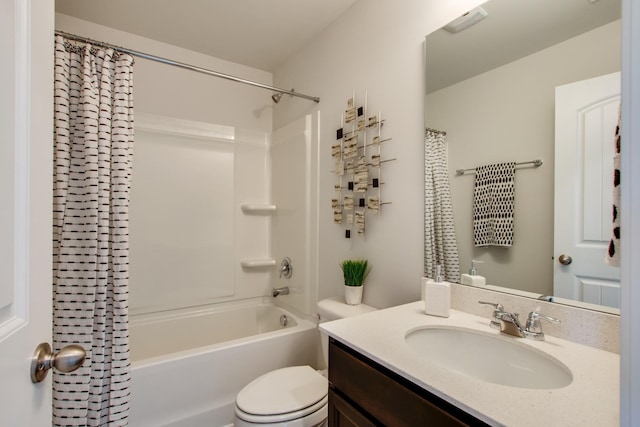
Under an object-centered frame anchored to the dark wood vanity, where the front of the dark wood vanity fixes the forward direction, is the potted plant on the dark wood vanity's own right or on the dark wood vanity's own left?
on the dark wood vanity's own right

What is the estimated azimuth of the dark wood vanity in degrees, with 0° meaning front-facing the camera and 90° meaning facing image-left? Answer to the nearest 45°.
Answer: approximately 45°

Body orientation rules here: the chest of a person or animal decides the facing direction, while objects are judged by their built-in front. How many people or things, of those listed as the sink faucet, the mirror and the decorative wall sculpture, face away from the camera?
0

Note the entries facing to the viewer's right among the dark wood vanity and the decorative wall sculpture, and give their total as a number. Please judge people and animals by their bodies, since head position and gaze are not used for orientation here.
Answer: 0

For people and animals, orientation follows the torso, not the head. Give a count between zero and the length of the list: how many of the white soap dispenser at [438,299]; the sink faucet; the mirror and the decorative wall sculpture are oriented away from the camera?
0

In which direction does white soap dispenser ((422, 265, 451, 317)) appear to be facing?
toward the camera

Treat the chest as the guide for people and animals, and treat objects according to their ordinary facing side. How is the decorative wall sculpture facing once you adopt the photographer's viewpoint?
facing the viewer and to the left of the viewer

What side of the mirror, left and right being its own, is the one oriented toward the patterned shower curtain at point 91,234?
front

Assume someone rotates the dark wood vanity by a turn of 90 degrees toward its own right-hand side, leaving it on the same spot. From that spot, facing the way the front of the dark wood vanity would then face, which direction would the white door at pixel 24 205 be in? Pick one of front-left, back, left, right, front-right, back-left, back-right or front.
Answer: left
